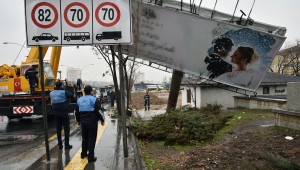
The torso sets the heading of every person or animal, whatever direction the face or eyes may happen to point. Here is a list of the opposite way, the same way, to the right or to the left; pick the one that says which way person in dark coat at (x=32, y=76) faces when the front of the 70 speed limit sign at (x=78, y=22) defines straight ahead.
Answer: the opposite way

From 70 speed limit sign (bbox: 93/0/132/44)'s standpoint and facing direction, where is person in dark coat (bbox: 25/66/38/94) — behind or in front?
behind

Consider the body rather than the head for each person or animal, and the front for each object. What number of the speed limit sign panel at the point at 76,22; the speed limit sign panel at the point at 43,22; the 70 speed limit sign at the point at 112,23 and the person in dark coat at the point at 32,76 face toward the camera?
3

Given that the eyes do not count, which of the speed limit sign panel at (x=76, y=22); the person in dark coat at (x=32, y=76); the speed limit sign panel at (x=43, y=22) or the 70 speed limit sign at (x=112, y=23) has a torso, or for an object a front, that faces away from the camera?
the person in dark coat

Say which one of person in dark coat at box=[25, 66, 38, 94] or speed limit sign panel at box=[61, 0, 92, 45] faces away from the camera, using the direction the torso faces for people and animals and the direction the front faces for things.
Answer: the person in dark coat

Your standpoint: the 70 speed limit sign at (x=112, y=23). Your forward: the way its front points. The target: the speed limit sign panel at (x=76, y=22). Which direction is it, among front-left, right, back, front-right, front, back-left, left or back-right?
right

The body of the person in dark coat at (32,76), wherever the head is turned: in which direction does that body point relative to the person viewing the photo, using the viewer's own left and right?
facing away from the viewer
